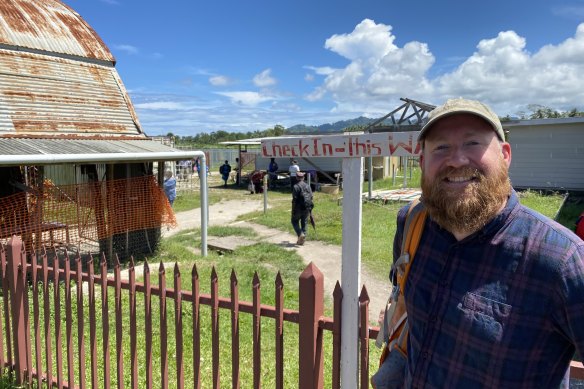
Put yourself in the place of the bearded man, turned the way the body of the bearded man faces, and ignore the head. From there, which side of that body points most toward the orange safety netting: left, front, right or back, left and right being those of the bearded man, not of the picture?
right

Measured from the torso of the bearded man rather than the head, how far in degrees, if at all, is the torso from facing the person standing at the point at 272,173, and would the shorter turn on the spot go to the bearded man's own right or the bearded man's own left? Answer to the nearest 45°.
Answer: approximately 90° to the bearded man's own right

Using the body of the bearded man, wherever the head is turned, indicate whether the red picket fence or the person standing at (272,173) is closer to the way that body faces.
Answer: the red picket fence

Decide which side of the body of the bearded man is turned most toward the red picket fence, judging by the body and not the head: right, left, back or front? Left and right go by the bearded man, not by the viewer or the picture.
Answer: right

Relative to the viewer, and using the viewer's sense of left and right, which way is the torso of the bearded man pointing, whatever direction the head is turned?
facing the viewer and to the left of the viewer

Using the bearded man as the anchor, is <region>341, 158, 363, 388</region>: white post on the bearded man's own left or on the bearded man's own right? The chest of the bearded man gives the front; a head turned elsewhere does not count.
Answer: on the bearded man's own right

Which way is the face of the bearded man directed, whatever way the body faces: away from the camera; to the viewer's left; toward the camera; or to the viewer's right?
toward the camera

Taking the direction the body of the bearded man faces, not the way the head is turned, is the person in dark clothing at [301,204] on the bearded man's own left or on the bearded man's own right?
on the bearded man's own right
